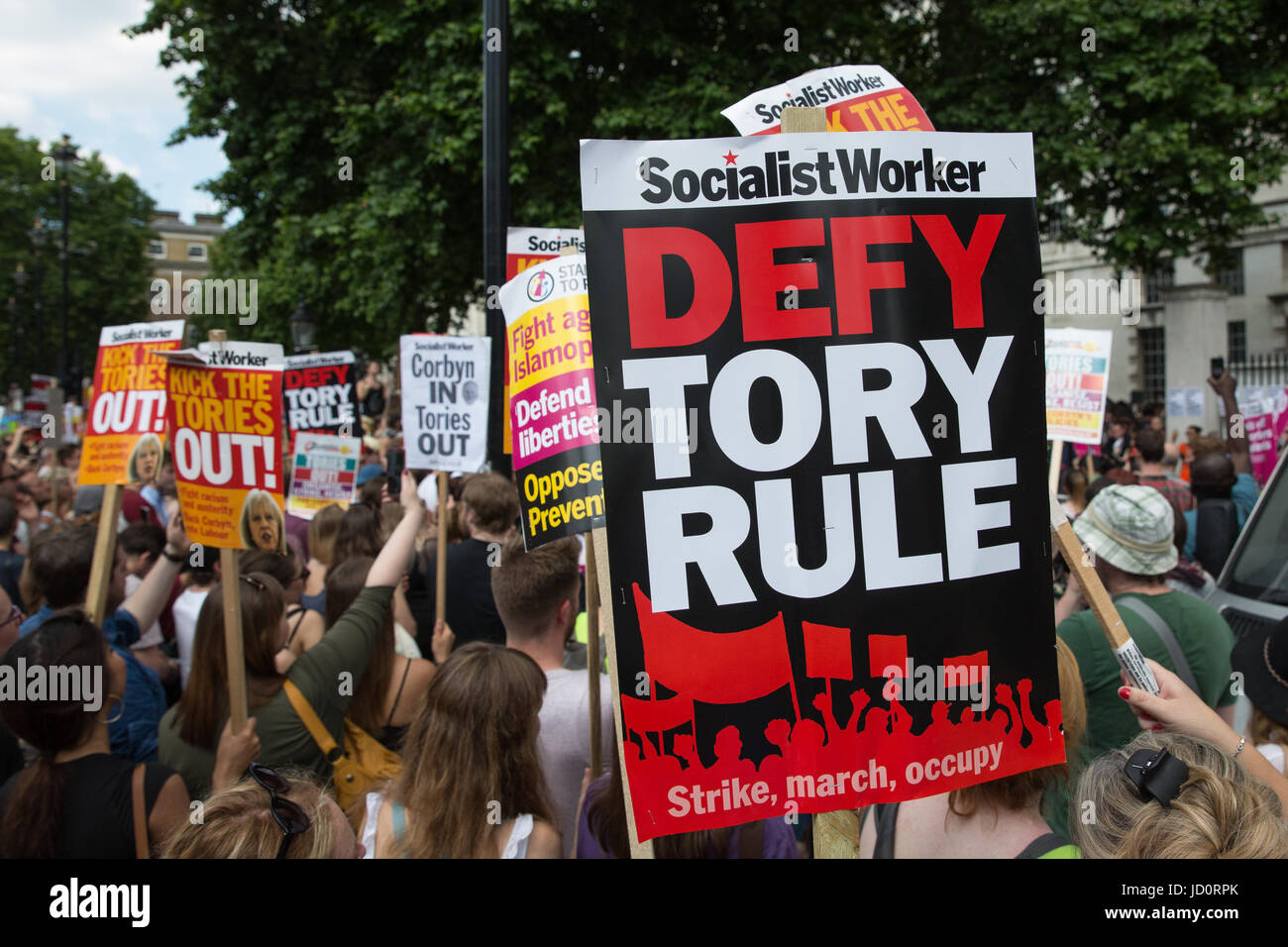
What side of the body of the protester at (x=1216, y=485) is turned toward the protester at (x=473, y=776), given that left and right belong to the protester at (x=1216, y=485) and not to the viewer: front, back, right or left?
back

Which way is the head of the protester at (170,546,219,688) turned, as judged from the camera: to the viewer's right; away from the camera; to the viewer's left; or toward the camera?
away from the camera

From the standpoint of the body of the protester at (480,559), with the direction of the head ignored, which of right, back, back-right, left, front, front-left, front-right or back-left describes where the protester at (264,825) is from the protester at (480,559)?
back-left

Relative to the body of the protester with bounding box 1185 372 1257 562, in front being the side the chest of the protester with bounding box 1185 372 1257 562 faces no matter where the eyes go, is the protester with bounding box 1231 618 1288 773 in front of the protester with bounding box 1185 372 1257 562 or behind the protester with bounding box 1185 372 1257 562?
behind

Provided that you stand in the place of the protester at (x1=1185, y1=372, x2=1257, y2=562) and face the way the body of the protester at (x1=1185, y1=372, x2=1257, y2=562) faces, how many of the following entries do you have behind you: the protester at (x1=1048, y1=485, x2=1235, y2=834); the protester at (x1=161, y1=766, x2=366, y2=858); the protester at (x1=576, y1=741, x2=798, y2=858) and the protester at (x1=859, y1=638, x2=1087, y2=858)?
4

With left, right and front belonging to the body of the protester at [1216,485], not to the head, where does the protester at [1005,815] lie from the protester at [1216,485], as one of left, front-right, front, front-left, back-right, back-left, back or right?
back

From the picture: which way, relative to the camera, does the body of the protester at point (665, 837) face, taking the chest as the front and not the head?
away from the camera

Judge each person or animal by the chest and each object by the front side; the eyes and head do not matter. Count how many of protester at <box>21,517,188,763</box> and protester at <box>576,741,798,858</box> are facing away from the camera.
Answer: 2

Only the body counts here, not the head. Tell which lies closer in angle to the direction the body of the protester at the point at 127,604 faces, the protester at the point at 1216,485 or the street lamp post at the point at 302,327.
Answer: the street lamp post

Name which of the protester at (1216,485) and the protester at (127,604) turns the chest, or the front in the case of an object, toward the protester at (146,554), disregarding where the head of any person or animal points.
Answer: the protester at (127,604)

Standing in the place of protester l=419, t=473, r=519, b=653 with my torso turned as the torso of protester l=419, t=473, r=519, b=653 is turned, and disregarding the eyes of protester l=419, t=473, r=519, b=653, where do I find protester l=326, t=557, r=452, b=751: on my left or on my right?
on my left

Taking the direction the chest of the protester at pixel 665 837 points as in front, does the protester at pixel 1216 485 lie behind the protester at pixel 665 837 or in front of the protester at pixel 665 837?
in front

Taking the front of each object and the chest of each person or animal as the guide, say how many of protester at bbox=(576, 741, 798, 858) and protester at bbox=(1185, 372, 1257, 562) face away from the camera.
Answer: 2

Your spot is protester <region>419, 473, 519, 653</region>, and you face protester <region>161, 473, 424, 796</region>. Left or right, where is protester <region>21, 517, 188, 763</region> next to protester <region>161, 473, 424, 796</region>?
right

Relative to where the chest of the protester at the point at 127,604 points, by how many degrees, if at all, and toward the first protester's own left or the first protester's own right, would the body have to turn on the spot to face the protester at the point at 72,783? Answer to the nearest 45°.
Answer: approximately 180°

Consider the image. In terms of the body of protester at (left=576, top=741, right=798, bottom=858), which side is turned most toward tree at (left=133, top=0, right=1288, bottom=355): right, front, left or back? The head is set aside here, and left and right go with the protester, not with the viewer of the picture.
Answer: front

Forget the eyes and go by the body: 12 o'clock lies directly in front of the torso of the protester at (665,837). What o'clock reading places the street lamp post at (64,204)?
The street lamp post is roughly at 11 o'clock from the protester.

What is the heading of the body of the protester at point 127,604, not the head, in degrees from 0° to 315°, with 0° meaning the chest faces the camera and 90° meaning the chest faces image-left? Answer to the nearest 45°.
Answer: approximately 180°
